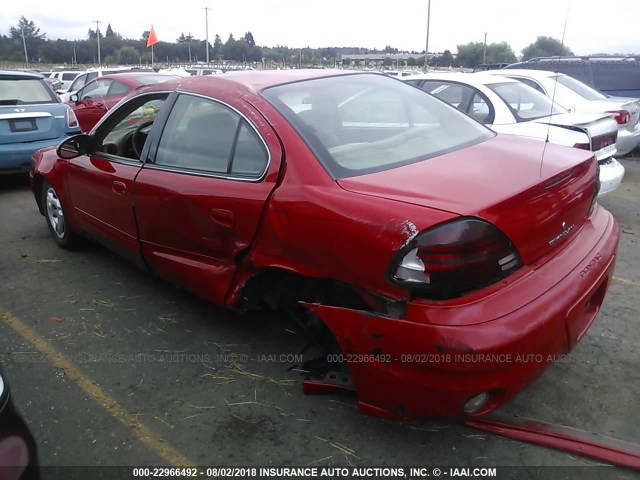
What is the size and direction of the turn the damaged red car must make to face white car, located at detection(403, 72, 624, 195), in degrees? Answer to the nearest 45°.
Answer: approximately 90° to its right

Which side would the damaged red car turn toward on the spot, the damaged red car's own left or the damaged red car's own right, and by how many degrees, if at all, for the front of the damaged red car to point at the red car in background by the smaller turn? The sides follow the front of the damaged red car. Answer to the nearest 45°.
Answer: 0° — it already faces it

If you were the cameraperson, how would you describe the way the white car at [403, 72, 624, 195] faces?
facing away from the viewer and to the left of the viewer

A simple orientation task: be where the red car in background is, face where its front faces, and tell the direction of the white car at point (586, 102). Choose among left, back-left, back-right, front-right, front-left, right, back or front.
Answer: back

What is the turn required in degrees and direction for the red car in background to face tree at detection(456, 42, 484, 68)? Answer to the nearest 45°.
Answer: approximately 90° to its right

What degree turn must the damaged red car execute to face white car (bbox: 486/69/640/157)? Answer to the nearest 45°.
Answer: approximately 90° to its right

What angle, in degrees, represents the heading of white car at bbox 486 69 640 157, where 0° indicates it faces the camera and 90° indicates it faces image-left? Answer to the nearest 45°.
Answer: approximately 135°

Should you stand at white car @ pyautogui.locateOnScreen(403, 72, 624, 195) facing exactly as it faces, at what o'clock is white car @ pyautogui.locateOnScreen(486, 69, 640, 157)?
white car @ pyautogui.locateOnScreen(486, 69, 640, 157) is roughly at 2 o'clock from white car @ pyautogui.locateOnScreen(403, 72, 624, 195).

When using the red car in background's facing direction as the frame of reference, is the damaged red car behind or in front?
behind

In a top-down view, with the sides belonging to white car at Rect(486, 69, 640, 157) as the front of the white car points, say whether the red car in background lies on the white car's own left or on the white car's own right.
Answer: on the white car's own left

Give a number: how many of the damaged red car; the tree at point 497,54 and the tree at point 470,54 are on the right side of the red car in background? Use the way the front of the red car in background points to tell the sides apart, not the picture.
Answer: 2

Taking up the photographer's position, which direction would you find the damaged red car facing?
facing away from the viewer and to the left of the viewer
